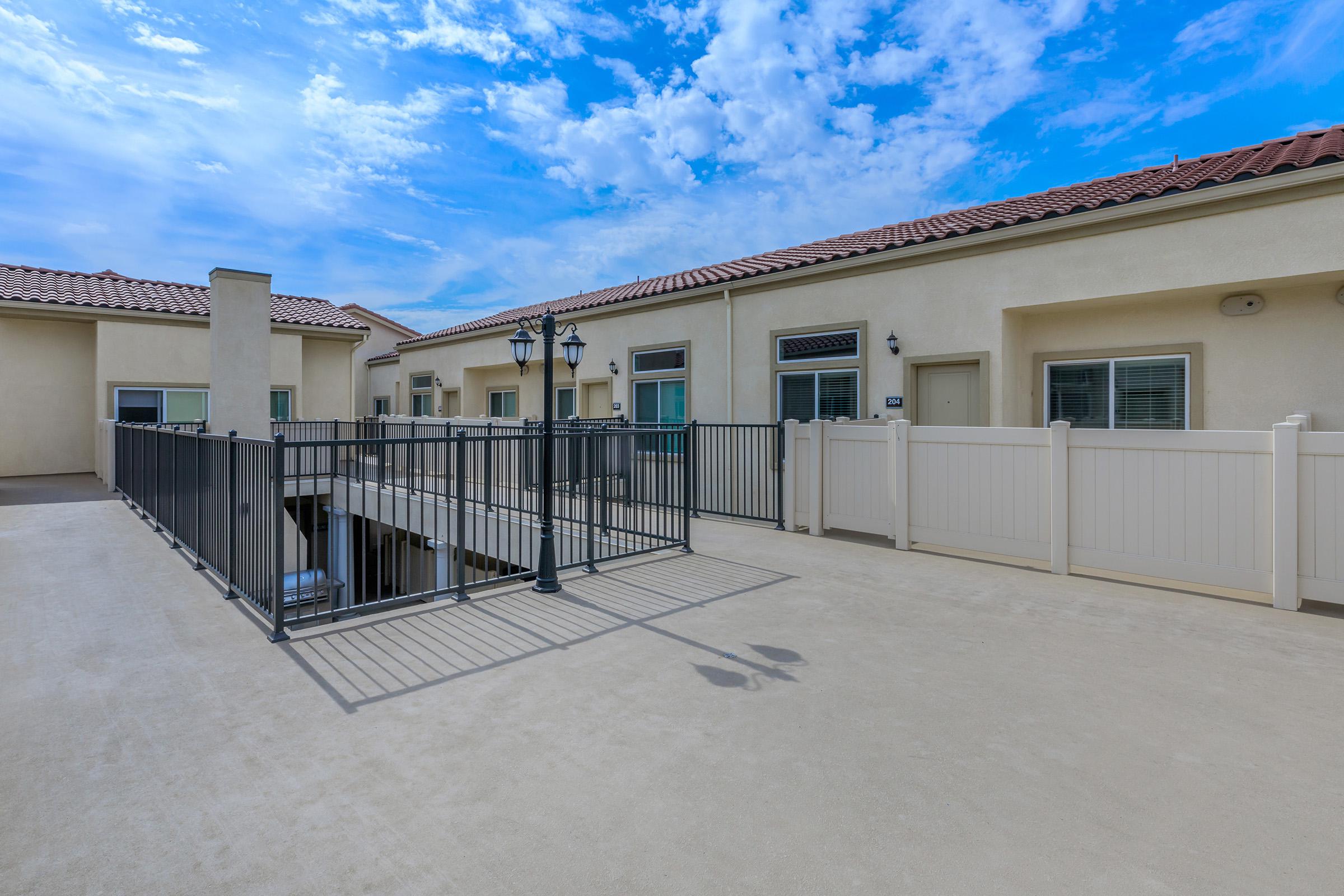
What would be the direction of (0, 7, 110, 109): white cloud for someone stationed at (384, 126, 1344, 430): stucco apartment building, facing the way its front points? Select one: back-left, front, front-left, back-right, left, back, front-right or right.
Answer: front-right

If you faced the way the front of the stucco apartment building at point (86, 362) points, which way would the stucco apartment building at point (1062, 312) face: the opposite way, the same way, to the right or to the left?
to the right

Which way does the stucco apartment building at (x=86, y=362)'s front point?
toward the camera

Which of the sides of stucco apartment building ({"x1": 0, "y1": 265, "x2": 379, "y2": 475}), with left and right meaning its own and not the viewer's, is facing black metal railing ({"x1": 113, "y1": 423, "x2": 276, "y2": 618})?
front

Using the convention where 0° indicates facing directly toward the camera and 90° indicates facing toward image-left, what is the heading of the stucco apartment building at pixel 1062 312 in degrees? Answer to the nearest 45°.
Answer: approximately 45°

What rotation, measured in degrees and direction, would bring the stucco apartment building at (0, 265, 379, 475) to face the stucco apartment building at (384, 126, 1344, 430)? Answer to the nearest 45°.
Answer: approximately 45° to its left

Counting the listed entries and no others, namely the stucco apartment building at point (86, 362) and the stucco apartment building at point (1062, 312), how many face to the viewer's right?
0

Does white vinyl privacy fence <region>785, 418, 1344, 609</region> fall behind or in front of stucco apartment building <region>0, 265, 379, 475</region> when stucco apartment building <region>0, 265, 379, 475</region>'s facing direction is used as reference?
in front
